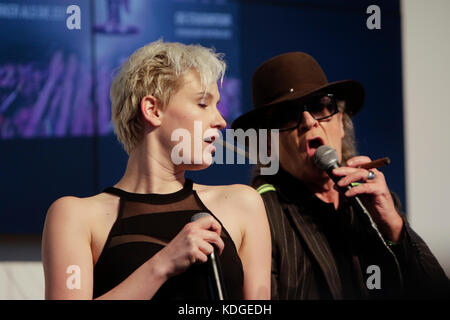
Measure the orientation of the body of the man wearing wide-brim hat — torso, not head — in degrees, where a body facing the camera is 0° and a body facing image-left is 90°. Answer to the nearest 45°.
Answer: approximately 0°
